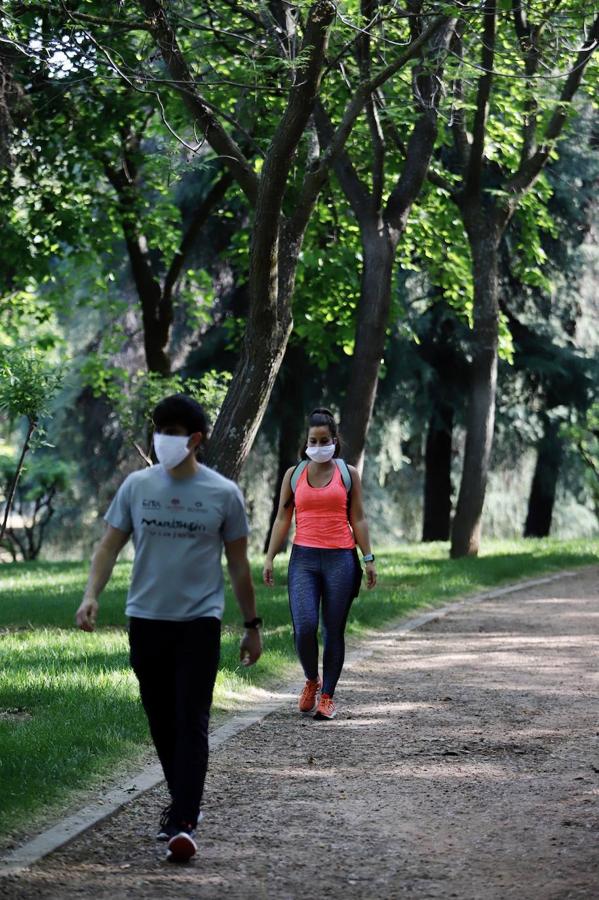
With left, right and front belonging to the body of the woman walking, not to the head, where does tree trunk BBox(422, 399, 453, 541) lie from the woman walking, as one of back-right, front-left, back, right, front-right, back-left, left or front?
back

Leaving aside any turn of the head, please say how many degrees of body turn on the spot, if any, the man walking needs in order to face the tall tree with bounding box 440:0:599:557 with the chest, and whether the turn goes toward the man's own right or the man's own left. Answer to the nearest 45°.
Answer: approximately 180°

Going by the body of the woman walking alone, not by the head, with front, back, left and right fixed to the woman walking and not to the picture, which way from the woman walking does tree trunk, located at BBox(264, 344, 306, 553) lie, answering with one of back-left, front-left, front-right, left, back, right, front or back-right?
back

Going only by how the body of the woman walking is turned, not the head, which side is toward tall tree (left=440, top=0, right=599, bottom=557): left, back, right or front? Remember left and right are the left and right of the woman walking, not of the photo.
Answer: back

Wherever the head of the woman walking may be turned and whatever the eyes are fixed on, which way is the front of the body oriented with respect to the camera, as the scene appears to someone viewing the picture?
toward the camera

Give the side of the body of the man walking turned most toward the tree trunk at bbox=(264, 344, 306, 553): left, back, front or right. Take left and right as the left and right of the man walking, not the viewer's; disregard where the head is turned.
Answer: back

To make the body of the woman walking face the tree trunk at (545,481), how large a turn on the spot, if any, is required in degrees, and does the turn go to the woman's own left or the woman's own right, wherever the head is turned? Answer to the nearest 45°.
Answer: approximately 180°

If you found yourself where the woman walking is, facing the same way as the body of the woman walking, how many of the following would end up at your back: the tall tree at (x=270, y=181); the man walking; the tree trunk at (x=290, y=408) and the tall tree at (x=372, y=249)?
3

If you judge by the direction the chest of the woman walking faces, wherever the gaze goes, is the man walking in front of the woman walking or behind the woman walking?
in front

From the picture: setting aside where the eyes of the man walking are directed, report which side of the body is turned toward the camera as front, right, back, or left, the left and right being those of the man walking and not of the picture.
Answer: front

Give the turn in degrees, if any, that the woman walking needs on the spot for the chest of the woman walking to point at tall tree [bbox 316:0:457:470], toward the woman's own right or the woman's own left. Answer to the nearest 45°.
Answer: approximately 180°

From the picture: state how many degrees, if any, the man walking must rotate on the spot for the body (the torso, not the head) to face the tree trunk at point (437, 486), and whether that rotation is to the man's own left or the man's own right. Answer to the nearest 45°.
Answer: approximately 180°
